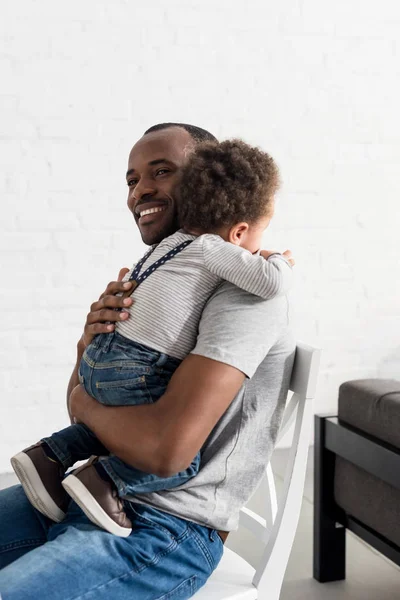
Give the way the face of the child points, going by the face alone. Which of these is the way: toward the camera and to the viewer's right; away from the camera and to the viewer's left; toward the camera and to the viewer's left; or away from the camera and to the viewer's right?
away from the camera and to the viewer's right

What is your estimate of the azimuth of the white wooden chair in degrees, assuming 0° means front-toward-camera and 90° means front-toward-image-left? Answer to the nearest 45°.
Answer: approximately 45°

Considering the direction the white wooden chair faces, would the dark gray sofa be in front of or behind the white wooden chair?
behind

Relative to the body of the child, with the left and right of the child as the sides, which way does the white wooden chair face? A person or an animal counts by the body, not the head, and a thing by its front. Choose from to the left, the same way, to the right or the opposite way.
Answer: the opposite way

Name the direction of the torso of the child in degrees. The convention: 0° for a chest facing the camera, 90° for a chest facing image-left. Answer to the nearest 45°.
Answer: approximately 225°

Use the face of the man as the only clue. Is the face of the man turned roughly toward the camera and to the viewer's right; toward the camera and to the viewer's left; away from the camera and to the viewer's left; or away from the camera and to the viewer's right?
toward the camera and to the viewer's left
